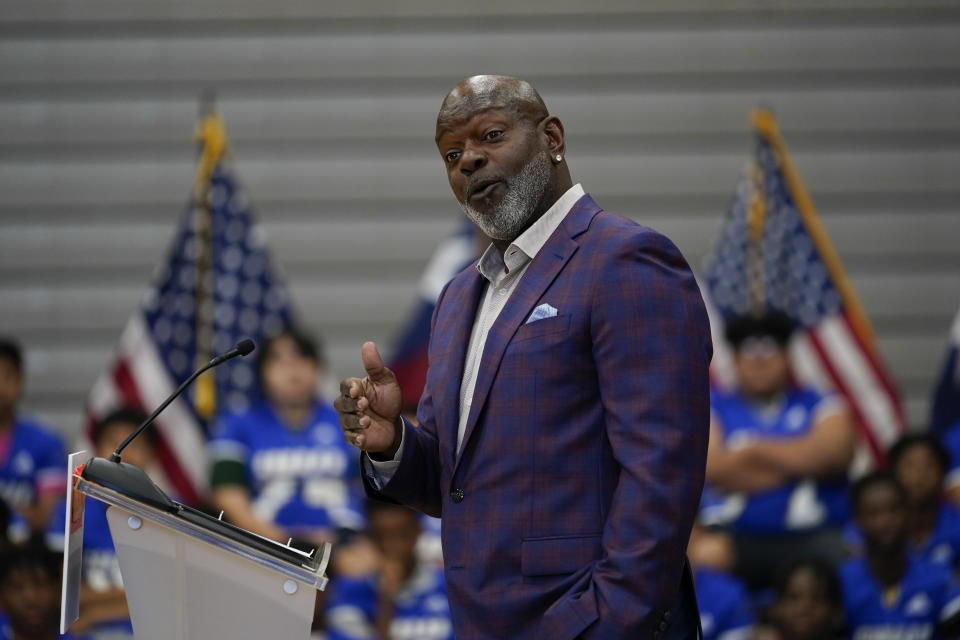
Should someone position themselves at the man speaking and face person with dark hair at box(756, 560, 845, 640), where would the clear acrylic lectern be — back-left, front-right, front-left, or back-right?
back-left

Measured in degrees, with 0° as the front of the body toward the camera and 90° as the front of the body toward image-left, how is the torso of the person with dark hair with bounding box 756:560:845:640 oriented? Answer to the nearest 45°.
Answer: approximately 0°

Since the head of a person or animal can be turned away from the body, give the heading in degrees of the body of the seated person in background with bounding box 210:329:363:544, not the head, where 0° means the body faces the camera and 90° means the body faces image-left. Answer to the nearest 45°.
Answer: approximately 0°

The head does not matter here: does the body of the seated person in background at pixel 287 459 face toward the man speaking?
yes

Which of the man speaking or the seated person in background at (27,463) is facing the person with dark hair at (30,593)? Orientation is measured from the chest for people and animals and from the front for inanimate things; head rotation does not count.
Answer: the seated person in background

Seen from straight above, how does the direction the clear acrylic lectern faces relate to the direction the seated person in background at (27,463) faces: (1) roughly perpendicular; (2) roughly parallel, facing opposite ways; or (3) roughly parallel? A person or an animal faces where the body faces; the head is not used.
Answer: roughly perpendicular
